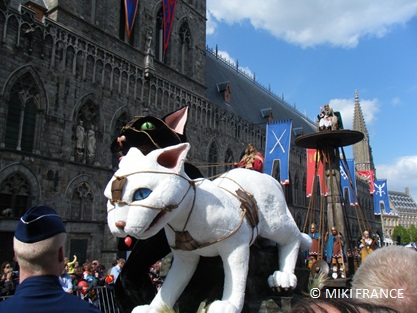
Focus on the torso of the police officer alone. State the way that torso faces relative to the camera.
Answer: away from the camera

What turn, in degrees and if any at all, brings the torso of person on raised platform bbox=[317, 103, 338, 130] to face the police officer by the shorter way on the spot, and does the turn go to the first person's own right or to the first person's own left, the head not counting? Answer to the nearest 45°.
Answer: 0° — they already face them

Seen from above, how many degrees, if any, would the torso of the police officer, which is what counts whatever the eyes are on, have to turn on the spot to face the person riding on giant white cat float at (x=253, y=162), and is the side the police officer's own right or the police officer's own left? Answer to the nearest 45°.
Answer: approximately 45° to the police officer's own right

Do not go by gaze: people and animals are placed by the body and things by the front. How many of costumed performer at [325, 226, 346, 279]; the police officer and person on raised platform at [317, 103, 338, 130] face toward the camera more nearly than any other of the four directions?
2

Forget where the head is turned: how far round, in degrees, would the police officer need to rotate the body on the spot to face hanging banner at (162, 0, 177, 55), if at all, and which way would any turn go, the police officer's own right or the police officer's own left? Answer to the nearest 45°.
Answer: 0° — they already face it

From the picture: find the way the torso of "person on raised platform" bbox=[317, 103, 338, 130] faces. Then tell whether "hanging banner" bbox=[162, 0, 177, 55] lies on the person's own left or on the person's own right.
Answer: on the person's own right

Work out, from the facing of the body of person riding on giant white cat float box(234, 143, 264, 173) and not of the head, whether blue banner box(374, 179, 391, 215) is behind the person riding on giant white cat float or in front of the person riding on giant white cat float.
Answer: behind

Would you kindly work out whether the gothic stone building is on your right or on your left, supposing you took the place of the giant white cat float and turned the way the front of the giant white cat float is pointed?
on your right

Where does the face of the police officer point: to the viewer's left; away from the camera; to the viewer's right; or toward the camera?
away from the camera

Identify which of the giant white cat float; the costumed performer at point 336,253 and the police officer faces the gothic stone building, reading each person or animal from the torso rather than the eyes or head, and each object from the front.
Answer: the police officer

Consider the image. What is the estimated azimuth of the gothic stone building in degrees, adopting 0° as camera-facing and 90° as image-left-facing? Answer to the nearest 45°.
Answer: approximately 315°

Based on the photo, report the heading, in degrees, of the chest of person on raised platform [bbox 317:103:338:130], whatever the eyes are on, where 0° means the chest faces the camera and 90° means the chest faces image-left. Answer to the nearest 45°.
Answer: approximately 0°
